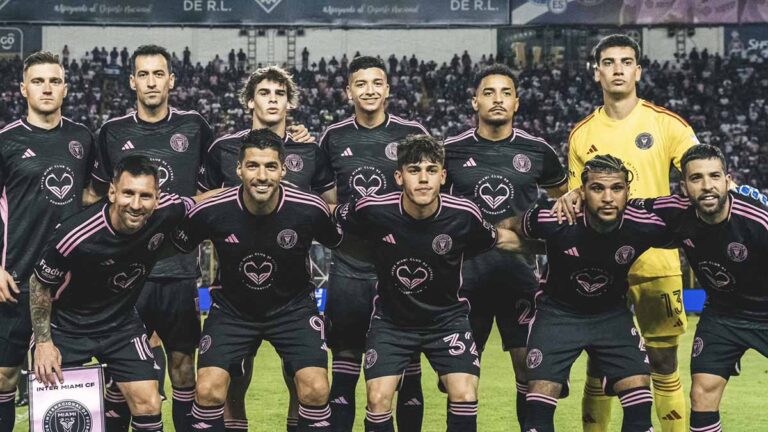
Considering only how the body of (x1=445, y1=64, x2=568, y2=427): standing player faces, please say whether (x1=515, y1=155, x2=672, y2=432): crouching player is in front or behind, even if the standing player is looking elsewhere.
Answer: in front

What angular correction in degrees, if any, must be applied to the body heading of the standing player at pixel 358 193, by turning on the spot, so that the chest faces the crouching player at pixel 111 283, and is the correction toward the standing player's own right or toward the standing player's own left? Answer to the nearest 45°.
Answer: approximately 45° to the standing player's own right

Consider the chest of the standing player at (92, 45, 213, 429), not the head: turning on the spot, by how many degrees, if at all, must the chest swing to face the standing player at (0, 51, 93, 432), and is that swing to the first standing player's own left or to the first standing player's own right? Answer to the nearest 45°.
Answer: approximately 90° to the first standing player's own right

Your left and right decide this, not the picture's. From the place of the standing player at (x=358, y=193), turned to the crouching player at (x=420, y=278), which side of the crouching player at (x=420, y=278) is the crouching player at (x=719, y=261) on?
left

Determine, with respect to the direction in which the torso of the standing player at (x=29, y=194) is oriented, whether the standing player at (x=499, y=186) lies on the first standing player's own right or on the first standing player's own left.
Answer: on the first standing player's own left

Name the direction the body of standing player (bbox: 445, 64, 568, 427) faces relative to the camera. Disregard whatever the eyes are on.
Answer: toward the camera

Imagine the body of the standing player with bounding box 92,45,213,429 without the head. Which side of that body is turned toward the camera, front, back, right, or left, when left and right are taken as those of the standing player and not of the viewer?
front

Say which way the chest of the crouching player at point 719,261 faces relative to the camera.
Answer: toward the camera

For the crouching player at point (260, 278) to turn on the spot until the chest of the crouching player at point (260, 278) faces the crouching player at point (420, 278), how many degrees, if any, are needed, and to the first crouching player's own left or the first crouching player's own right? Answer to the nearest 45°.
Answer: approximately 90° to the first crouching player's own left

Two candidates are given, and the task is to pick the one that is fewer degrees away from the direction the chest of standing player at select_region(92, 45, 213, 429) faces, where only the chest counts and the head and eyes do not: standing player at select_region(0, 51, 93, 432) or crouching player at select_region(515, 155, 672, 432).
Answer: the crouching player

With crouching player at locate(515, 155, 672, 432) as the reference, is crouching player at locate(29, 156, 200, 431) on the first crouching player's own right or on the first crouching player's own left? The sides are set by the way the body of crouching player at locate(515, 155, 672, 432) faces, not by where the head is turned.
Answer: on the first crouching player's own right

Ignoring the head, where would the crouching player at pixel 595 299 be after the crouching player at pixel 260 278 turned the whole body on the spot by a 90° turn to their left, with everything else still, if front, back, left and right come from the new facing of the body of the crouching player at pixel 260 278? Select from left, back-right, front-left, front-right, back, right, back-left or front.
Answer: front
